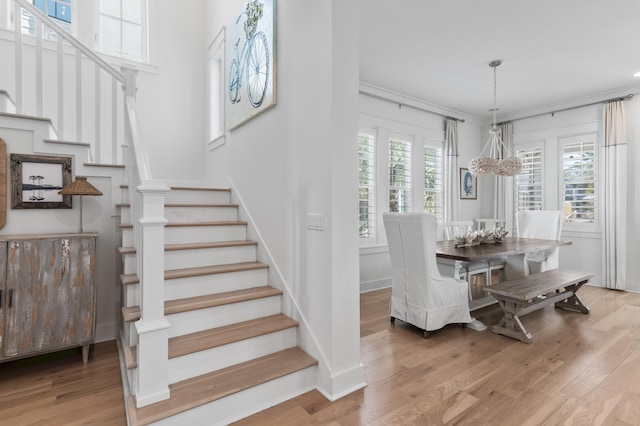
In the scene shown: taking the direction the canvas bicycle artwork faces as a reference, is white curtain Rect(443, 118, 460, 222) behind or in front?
behind

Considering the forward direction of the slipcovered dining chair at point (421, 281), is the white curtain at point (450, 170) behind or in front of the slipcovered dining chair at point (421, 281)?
in front

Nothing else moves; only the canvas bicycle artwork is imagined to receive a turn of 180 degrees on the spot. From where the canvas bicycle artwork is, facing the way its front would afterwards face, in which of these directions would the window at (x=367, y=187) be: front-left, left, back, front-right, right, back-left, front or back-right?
front

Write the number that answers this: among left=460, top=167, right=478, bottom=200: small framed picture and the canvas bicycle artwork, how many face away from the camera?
0

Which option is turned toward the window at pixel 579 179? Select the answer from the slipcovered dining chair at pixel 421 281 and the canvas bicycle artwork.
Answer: the slipcovered dining chair

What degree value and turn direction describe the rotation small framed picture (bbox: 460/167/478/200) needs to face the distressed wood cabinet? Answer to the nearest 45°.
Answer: approximately 90° to its right

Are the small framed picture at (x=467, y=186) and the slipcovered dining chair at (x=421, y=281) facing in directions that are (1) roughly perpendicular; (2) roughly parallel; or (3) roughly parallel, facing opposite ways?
roughly perpendicular

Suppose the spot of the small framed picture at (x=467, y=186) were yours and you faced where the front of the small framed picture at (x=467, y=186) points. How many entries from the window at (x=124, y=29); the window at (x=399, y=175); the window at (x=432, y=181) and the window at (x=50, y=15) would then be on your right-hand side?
4

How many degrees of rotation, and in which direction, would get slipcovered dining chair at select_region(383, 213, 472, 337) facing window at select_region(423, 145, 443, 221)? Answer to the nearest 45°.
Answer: approximately 45° to its left

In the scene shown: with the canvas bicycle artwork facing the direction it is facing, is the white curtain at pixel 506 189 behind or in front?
behind

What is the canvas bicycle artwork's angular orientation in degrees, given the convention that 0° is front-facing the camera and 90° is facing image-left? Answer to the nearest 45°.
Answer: approximately 45°

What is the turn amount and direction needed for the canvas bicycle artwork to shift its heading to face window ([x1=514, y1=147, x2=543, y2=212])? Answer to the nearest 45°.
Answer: approximately 135° to its left

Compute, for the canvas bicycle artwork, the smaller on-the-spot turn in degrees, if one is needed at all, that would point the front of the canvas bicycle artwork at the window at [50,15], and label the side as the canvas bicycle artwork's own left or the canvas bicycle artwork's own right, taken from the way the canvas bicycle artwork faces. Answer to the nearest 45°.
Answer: approximately 45° to the canvas bicycle artwork's own right

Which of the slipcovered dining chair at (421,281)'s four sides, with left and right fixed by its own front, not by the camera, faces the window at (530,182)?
front

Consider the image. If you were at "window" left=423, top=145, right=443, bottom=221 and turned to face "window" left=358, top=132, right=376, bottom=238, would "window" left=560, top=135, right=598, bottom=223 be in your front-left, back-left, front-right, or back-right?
back-left

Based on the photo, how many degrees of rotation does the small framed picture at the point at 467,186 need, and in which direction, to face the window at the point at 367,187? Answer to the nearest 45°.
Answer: approximately 90° to its right

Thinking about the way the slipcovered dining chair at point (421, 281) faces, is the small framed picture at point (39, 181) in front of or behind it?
behind

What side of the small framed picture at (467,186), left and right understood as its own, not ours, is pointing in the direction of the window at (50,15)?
right

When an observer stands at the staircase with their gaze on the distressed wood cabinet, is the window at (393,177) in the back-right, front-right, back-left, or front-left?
back-right

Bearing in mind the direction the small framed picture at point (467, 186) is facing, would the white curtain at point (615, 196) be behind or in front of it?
in front
